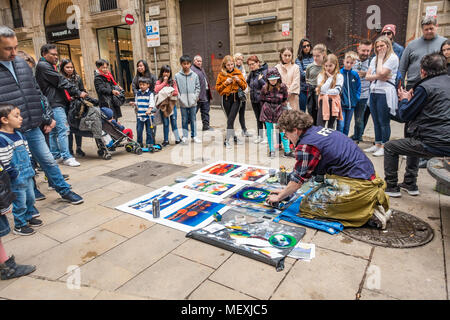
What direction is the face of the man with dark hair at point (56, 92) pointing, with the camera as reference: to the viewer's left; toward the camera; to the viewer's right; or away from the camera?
to the viewer's right

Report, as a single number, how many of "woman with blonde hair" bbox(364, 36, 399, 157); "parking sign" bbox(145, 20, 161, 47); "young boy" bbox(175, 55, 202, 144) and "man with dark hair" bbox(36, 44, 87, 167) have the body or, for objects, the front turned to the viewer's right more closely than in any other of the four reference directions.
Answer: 1

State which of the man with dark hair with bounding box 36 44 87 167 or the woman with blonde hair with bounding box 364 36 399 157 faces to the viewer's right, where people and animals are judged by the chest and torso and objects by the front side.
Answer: the man with dark hair

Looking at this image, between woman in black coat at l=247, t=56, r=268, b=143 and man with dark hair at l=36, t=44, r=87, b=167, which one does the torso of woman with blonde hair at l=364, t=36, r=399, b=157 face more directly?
the man with dark hair

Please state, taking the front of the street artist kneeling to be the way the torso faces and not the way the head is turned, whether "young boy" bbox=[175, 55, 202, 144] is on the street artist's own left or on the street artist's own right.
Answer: on the street artist's own right

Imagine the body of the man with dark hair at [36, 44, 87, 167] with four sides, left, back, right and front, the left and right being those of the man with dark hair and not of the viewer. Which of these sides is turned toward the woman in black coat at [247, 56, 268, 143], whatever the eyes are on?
front

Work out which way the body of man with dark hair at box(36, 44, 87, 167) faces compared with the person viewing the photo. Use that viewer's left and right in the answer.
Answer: facing to the right of the viewer

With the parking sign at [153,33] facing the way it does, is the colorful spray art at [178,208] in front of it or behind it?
in front

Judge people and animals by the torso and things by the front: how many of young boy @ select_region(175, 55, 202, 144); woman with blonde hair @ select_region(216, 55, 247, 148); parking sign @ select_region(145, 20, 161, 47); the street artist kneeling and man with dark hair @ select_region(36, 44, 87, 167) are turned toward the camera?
3

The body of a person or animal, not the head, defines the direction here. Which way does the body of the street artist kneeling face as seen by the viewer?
to the viewer's left

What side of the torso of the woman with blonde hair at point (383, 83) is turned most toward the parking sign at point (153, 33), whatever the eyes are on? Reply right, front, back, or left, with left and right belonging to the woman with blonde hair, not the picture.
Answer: right

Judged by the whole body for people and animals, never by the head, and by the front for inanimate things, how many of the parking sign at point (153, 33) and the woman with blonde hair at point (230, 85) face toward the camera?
2

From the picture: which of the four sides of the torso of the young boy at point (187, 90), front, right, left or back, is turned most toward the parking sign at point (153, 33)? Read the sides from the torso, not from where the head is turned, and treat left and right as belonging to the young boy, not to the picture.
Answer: back
